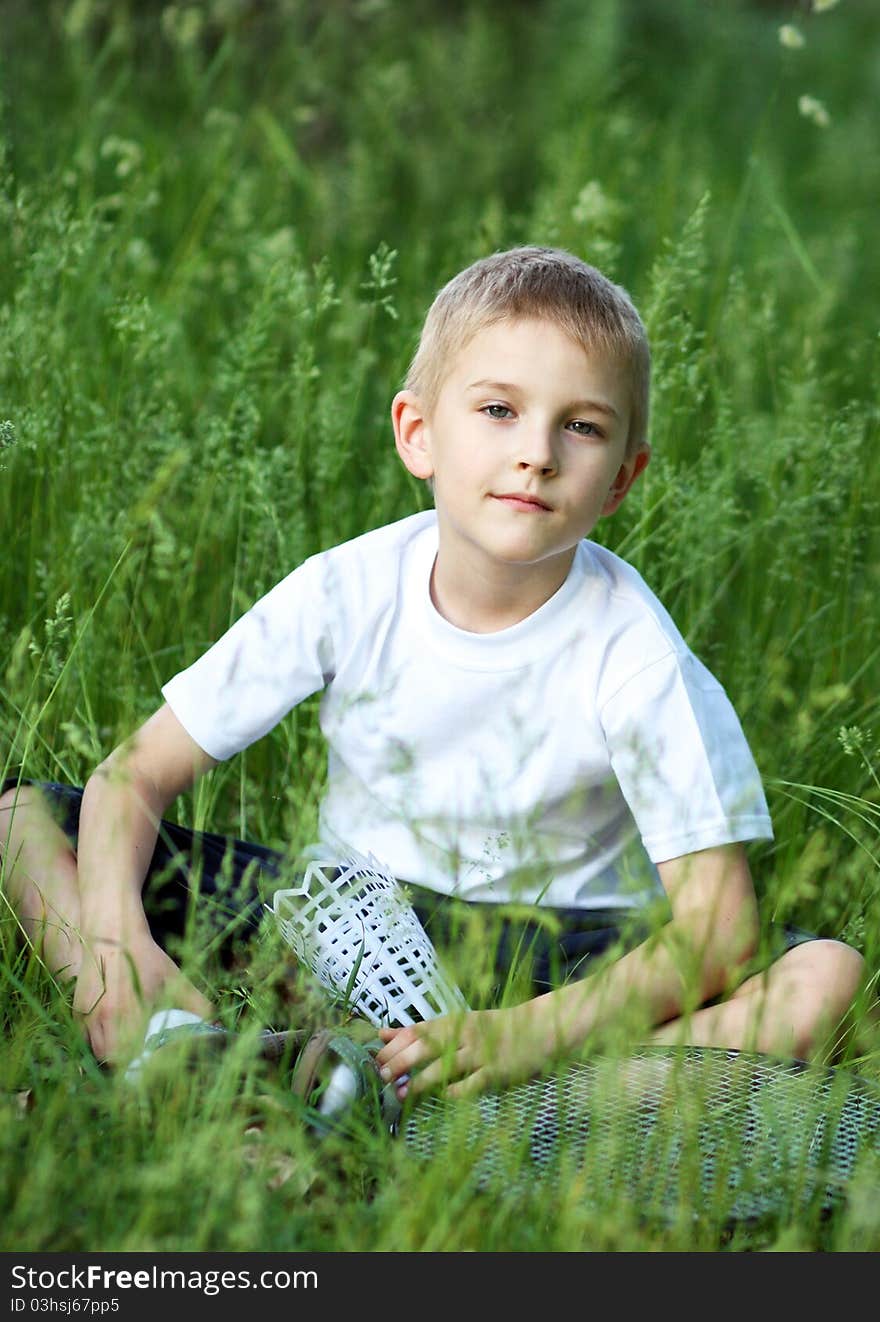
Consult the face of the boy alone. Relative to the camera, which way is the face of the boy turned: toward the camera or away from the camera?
toward the camera

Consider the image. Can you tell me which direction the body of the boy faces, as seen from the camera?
toward the camera

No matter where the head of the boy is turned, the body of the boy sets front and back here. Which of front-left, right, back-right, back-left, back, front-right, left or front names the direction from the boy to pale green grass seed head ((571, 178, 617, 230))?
back
